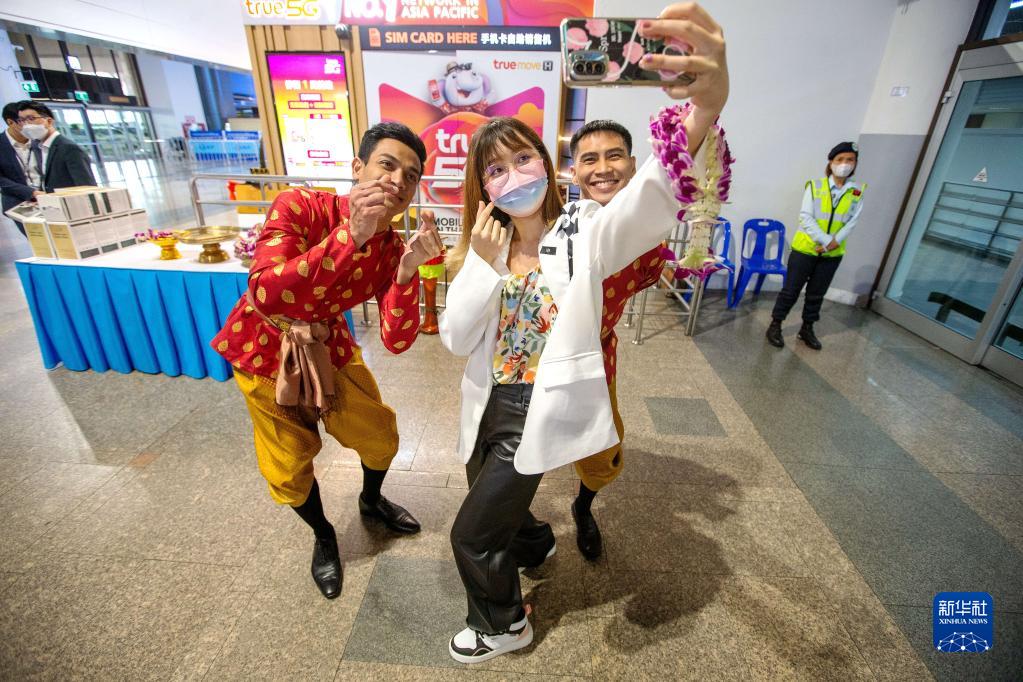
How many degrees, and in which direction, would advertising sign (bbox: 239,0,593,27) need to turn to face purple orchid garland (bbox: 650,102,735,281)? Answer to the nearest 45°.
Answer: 0° — it already faces it

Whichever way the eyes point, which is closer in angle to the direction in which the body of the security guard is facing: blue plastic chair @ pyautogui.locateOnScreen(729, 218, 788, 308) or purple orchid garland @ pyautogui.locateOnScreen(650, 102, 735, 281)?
the purple orchid garland

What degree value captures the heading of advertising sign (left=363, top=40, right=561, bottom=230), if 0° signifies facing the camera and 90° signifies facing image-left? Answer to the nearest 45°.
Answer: approximately 0°

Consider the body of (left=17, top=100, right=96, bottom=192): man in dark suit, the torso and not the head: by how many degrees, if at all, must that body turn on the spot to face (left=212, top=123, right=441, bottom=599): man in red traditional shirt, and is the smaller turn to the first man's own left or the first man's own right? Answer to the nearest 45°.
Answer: approximately 45° to the first man's own left

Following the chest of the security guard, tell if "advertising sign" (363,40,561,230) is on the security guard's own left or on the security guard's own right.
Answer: on the security guard's own right

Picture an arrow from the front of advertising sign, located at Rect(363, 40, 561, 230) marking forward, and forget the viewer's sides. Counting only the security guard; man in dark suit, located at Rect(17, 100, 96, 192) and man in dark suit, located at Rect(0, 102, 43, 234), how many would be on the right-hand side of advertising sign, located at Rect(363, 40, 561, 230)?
2

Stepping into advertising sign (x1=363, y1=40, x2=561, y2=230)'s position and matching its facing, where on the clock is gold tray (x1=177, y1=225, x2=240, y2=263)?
The gold tray is roughly at 1 o'clock from the advertising sign.

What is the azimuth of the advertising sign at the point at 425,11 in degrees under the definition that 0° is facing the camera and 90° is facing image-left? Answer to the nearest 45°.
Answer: approximately 0°

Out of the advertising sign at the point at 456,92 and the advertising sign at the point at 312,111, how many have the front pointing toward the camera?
2
